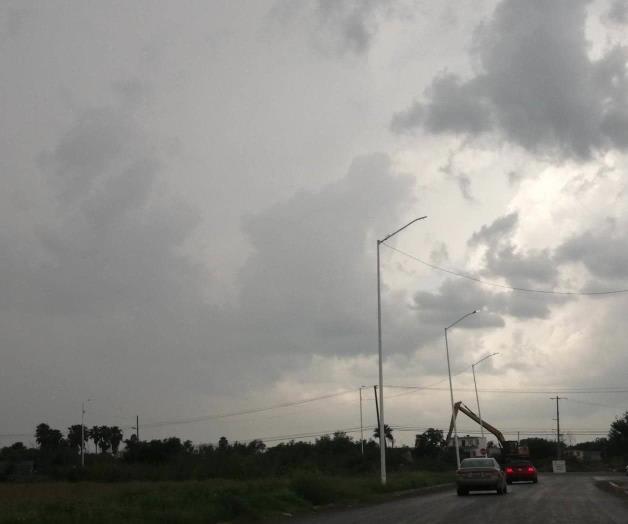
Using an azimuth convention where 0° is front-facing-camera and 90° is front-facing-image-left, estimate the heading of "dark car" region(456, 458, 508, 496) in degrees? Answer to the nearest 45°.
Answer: approximately 180°
